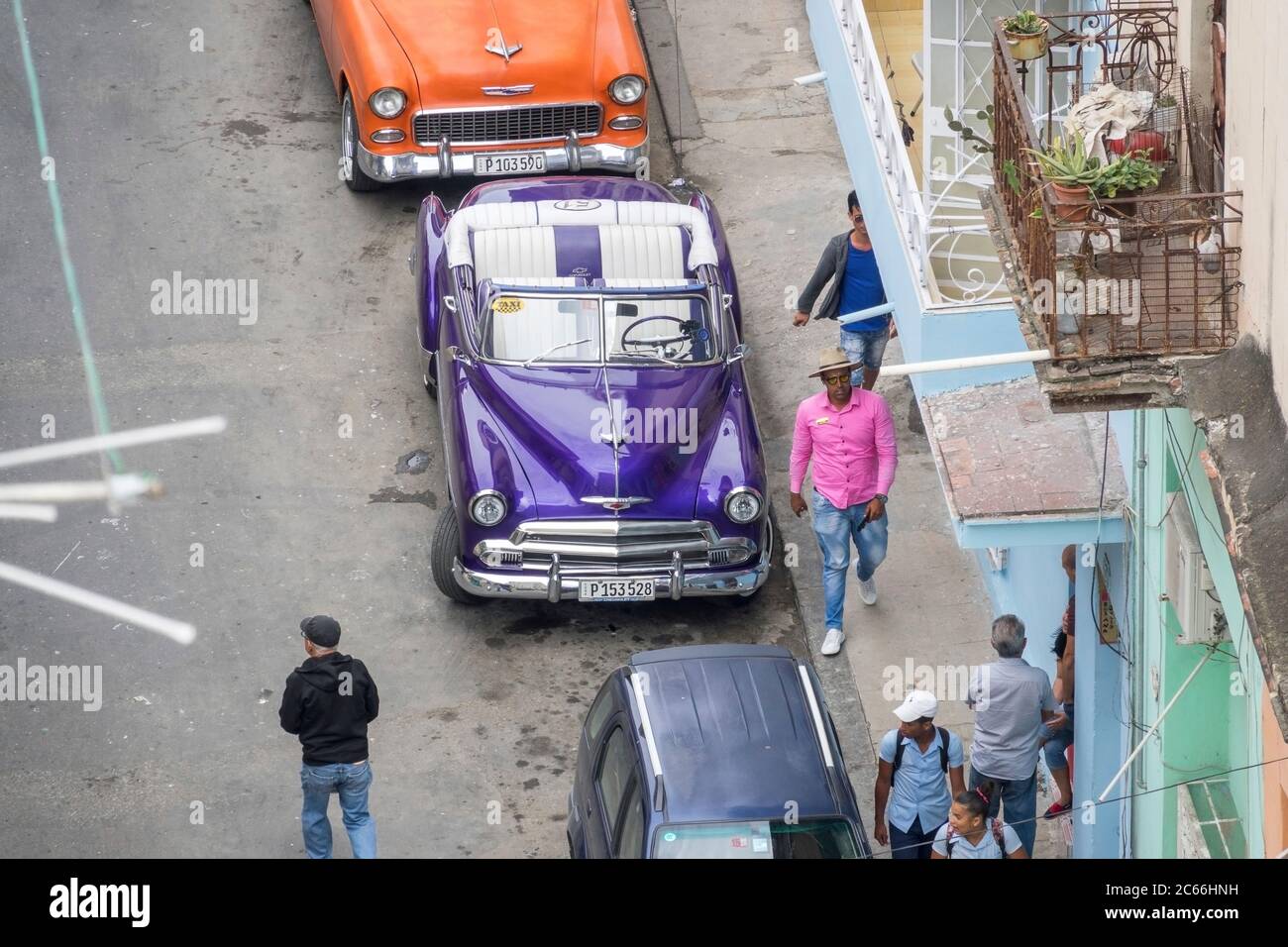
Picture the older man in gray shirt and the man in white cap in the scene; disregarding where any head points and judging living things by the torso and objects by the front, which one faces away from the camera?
the older man in gray shirt

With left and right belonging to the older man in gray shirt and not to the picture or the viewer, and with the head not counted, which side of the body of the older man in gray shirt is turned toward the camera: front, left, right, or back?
back

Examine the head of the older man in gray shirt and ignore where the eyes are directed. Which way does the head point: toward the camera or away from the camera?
away from the camera

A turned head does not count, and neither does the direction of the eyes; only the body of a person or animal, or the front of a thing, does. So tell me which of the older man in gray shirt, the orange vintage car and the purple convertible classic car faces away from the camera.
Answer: the older man in gray shirt

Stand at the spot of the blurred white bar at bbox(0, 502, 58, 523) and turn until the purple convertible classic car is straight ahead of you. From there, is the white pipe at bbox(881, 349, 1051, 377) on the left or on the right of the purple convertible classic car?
right

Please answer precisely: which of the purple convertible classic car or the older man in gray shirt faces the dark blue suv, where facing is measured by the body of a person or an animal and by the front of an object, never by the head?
the purple convertible classic car
